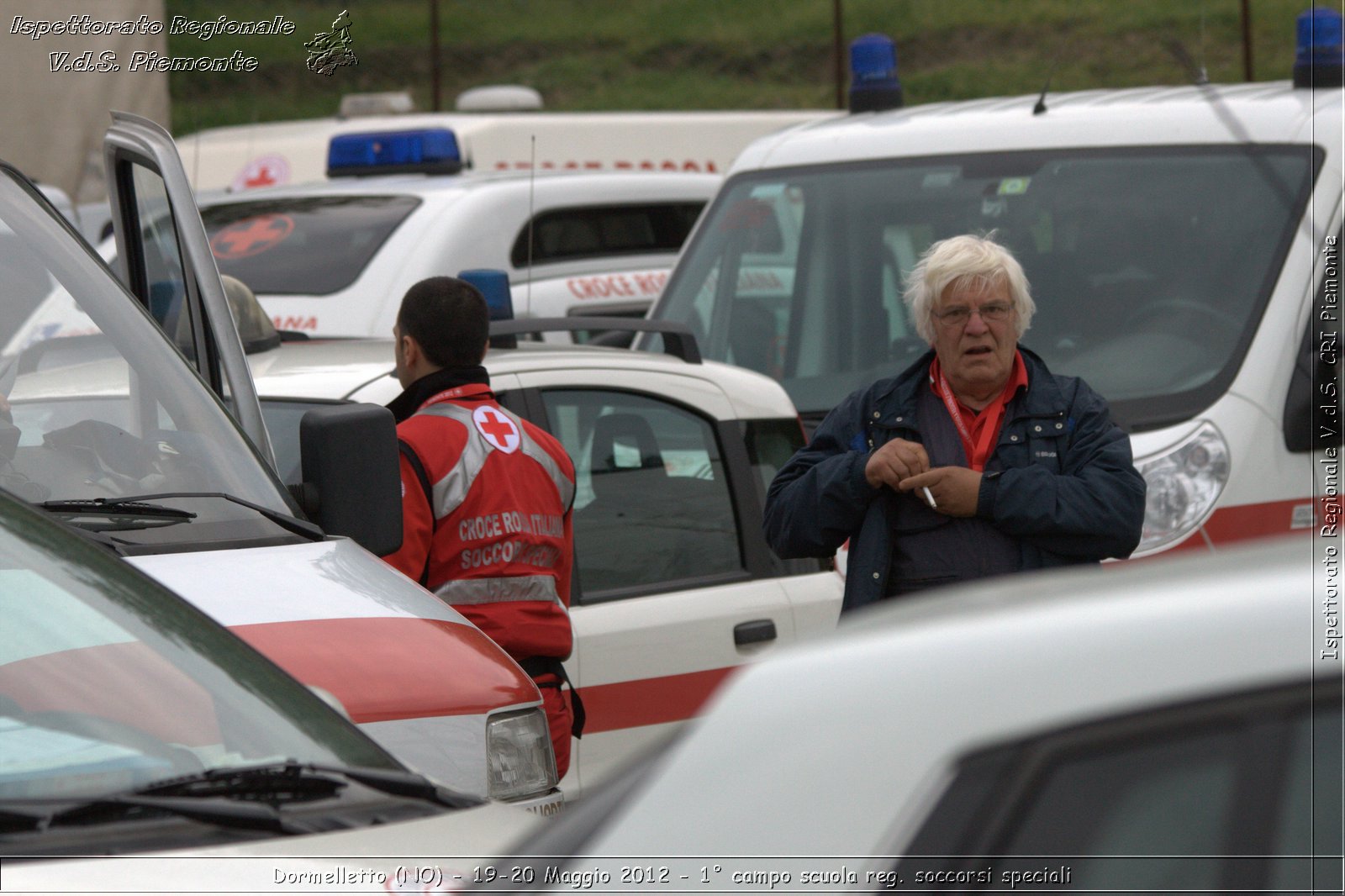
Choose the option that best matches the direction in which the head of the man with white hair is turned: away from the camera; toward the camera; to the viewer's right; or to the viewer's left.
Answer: toward the camera

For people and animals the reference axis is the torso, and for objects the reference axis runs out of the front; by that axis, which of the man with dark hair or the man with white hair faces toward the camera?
the man with white hair

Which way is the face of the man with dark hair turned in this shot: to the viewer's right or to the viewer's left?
to the viewer's left

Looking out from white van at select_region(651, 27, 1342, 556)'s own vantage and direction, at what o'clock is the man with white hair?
The man with white hair is roughly at 11 o'clock from the white van.

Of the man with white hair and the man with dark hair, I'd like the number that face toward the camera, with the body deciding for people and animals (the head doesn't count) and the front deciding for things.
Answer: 1

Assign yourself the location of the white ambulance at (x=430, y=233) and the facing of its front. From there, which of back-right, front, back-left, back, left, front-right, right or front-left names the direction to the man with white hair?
back-right

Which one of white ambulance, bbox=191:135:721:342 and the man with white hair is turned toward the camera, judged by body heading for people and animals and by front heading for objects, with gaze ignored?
the man with white hair

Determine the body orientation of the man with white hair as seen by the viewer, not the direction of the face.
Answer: toward the camera

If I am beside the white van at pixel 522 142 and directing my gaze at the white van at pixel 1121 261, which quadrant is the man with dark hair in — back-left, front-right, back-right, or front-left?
front-right

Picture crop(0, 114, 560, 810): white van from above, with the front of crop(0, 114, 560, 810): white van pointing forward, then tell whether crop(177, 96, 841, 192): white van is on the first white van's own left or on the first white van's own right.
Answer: on the first white van's own left

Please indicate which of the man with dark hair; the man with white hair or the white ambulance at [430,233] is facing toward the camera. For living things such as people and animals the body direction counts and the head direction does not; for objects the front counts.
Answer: the man with white hair

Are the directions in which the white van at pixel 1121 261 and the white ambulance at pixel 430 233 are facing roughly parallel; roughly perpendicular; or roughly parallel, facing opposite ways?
roughly parallel, facing opposite ways

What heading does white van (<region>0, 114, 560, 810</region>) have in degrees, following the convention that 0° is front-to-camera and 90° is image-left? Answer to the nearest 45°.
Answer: approximately 315°

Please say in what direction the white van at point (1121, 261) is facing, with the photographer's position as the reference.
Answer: facing the viewer and to the left of the viewer
